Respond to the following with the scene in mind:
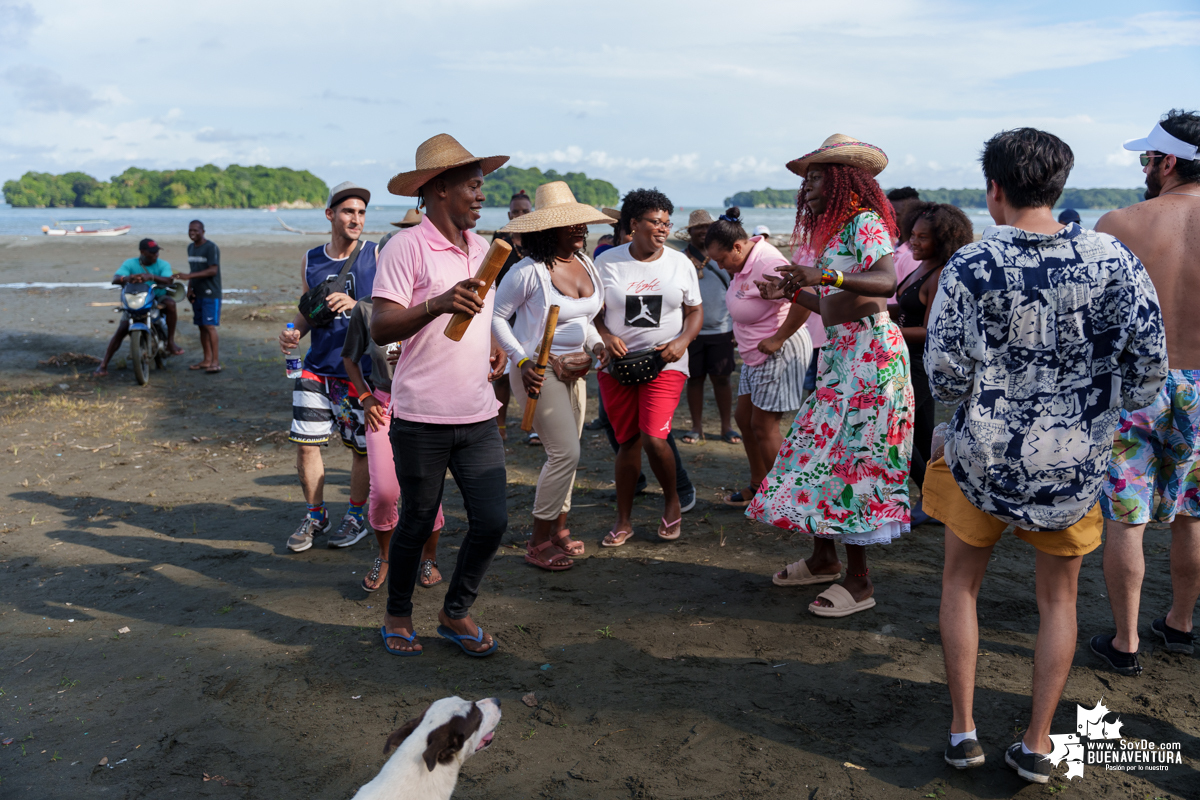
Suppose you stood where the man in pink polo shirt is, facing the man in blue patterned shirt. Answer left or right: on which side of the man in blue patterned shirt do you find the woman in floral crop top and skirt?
left

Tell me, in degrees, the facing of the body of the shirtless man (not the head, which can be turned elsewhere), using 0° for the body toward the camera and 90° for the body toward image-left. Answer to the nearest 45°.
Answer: approximately 135°

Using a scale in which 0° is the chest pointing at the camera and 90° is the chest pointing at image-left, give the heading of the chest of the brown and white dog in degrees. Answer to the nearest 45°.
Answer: approximately 225°

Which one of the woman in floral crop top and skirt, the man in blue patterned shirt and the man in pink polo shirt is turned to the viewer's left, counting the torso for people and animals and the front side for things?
the woman in floral crop top and skirt

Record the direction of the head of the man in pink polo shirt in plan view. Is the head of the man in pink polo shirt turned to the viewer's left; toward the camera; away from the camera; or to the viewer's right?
to the viewer's right

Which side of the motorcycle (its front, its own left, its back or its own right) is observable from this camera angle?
front

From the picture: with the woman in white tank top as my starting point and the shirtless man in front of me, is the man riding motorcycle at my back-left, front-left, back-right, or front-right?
back-left

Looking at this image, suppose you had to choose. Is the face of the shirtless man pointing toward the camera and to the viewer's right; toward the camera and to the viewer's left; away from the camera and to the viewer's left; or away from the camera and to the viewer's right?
away from the camera and to the viewer's left

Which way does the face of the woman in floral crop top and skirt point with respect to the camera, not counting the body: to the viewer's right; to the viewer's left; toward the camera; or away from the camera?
to the viewer's left

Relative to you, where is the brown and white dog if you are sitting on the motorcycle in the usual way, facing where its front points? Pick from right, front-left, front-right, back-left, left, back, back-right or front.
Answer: front

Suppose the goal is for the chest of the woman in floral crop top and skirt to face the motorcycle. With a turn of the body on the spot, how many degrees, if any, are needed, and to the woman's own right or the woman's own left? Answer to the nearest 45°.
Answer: approximately 45° to the woman's own right

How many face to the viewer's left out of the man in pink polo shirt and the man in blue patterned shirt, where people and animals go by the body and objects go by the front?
0

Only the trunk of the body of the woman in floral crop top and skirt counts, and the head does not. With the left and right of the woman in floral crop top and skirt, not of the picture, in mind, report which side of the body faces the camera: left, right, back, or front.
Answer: left

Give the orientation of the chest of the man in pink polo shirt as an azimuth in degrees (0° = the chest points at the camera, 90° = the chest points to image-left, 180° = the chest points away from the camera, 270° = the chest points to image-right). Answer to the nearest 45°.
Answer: approximately 315°

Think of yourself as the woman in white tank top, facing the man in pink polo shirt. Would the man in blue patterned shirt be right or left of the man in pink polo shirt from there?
left

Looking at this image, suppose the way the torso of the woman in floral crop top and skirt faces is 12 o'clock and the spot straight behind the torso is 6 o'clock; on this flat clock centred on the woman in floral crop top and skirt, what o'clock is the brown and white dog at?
The brown and white dog is roughly at 10 o'clock from the woman in floral crop top and skirt.

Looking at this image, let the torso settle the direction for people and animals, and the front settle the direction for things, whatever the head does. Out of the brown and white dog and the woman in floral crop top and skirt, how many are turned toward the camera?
0

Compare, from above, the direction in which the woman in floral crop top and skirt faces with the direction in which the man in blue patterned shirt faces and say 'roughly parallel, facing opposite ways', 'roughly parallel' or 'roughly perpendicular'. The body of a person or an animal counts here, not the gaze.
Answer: roughly perpendicular
